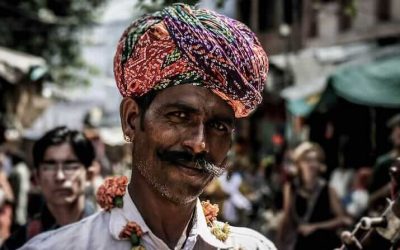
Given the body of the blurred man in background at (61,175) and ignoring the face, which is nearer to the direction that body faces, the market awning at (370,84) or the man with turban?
the man with turban

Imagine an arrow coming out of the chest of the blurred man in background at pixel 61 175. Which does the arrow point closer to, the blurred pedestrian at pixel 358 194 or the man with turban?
the man with turban

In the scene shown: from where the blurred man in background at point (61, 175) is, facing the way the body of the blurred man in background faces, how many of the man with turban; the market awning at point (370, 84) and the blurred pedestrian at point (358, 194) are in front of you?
1

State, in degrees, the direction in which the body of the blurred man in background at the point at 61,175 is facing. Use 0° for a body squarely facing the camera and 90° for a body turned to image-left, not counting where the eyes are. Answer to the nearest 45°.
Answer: approximately 0°

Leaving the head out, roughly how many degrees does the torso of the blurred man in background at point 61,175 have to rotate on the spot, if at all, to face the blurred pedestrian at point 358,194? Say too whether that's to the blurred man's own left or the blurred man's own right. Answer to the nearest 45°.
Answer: approximately 135° to the blurred man's own left

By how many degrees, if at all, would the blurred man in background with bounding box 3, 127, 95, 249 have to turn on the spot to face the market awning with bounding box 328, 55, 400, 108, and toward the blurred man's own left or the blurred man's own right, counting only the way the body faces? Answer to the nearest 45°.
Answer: approximately 135° to the blurred man's own left

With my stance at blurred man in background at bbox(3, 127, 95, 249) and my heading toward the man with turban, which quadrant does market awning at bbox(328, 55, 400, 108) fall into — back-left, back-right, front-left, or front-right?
back-left

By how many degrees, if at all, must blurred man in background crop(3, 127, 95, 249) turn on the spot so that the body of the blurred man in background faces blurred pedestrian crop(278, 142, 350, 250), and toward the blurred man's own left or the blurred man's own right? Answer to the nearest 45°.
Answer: approximately 135° to the blurred man's own left
